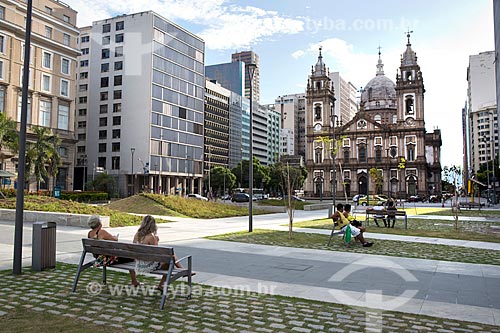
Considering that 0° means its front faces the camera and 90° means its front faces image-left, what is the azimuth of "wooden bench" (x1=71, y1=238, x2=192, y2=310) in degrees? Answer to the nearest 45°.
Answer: approximately 225°

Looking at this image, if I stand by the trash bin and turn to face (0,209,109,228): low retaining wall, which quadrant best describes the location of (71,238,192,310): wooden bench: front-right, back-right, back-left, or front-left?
back-right

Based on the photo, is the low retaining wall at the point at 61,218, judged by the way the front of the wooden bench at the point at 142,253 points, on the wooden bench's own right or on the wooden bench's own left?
on the wooden bench's own left

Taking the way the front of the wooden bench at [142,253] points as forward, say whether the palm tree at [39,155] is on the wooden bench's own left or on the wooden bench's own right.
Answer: on the wooden bench's own left

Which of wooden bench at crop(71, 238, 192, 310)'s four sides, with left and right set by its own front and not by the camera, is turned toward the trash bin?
left
